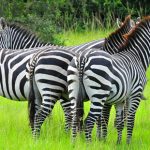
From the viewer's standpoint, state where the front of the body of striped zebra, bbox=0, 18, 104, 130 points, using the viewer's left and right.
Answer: facing to the left of the viewer

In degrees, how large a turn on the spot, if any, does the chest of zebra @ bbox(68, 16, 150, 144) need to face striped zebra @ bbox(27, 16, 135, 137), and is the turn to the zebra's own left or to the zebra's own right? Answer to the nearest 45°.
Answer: approximately 135° to the zebra's own left

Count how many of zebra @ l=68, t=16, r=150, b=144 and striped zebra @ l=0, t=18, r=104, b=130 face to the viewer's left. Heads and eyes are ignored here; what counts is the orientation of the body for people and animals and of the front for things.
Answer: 1

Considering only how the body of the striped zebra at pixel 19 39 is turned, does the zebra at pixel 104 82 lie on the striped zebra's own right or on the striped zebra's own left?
on the striped zebra's own left

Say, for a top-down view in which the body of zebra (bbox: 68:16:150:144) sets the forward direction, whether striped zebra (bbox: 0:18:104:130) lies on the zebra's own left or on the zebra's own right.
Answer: on the zebra's own left

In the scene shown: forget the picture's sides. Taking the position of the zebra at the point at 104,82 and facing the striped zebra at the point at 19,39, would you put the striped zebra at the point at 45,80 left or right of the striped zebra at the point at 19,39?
left

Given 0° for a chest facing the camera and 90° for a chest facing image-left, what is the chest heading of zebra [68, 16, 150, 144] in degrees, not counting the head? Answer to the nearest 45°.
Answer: approximately 225°

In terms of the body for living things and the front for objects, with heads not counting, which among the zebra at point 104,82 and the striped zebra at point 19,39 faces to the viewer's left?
the striped zebra
